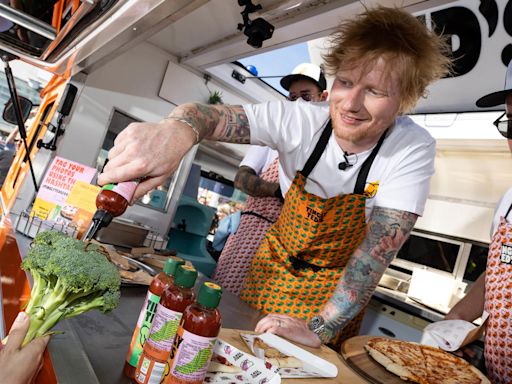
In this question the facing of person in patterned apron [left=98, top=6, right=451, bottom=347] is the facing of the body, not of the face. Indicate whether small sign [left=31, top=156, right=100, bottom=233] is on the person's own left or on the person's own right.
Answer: on the person's own right

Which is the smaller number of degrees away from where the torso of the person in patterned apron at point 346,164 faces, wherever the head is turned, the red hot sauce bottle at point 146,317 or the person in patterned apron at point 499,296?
the red hot sauce bottle

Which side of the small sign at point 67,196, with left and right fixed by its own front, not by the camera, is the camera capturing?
front

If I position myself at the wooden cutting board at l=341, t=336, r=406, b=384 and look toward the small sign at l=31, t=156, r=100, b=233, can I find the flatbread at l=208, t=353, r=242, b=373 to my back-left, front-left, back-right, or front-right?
front-left

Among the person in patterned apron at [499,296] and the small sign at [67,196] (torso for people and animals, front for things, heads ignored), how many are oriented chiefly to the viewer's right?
0

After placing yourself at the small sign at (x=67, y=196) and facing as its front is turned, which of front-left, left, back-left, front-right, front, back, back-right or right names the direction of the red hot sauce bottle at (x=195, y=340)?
front

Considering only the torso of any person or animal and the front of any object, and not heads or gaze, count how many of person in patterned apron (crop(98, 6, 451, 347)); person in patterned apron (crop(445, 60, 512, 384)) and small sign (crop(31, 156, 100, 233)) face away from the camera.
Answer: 0

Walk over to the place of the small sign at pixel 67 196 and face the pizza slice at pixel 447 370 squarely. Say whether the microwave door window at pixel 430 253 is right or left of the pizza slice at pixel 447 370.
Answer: left

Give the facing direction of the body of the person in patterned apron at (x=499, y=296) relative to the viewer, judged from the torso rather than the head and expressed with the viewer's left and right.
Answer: facing the viewer and to the left of the viewer

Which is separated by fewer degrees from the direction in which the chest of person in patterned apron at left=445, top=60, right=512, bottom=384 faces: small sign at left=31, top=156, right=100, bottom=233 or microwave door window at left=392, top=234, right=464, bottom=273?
the small sign

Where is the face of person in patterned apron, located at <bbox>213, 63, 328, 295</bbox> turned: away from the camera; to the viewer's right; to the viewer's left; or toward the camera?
toward the camera

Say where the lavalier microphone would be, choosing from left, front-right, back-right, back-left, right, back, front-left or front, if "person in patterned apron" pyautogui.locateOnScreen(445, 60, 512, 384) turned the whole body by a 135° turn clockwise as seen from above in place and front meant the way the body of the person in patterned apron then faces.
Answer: back-left
